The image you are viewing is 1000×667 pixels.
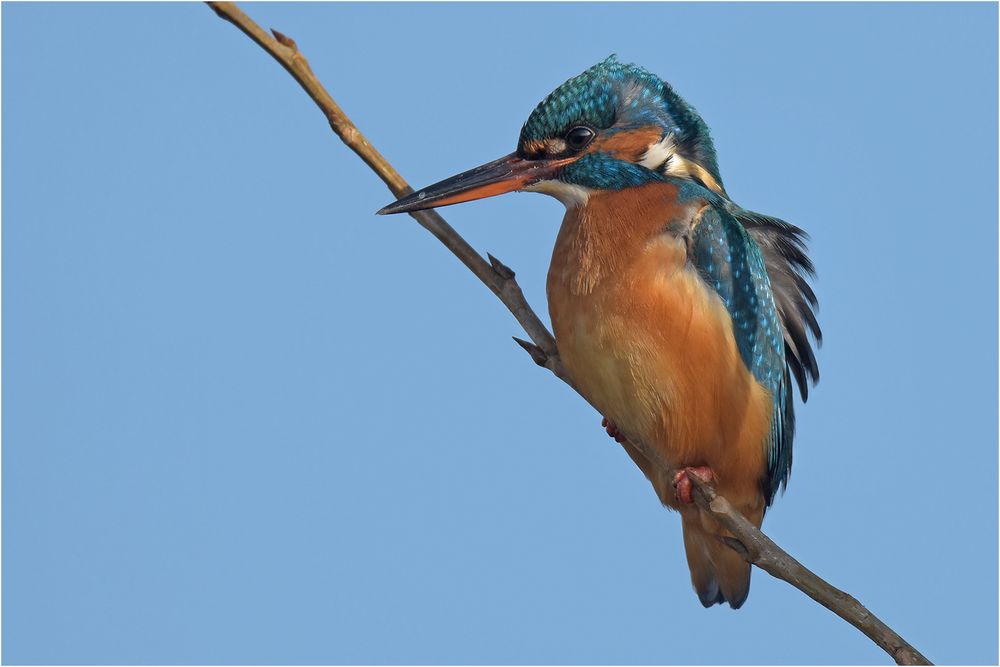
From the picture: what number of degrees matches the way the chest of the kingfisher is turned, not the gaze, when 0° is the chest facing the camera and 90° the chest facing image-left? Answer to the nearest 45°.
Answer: approximately 45°
